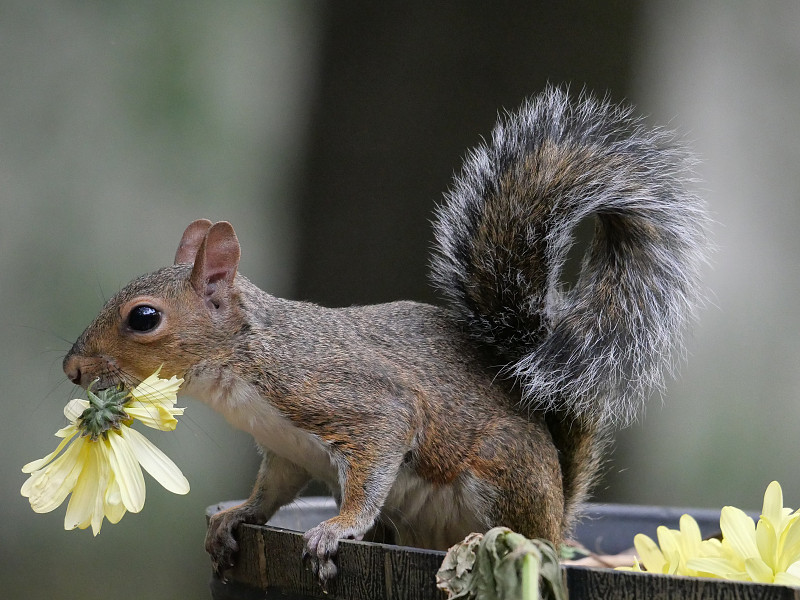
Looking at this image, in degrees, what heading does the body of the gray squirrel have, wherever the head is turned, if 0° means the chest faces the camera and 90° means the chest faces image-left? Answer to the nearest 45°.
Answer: approximately 90°

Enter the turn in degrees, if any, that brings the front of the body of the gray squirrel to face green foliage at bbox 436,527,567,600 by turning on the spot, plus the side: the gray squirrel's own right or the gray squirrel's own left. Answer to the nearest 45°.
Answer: approximately 90° to the gray squirrel's own left
